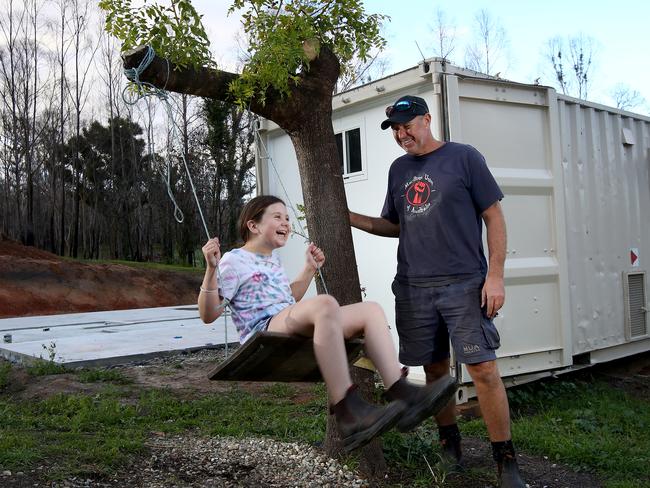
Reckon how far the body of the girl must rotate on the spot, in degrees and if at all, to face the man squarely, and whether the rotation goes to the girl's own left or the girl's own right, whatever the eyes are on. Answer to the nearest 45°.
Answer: approximately 90° to the girl's own left

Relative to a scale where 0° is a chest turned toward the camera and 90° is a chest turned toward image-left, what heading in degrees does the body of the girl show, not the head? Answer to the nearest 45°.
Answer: approximately 315°

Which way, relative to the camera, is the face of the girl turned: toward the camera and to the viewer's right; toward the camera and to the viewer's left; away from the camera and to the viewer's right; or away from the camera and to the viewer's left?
toward the camera and to the viewer's right

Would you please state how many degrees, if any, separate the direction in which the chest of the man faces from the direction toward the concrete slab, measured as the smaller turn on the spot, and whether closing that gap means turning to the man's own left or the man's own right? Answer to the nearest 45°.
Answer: approximately 90° to the man's own right

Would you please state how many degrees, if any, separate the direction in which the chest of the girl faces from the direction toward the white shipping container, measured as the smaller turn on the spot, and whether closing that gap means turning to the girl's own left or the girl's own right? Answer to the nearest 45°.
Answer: approximately 90° to the girl's own left

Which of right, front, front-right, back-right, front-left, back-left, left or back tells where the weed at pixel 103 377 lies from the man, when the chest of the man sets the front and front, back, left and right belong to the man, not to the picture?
right

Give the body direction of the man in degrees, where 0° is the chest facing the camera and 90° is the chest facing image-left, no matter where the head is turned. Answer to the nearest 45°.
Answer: approximately 45°
